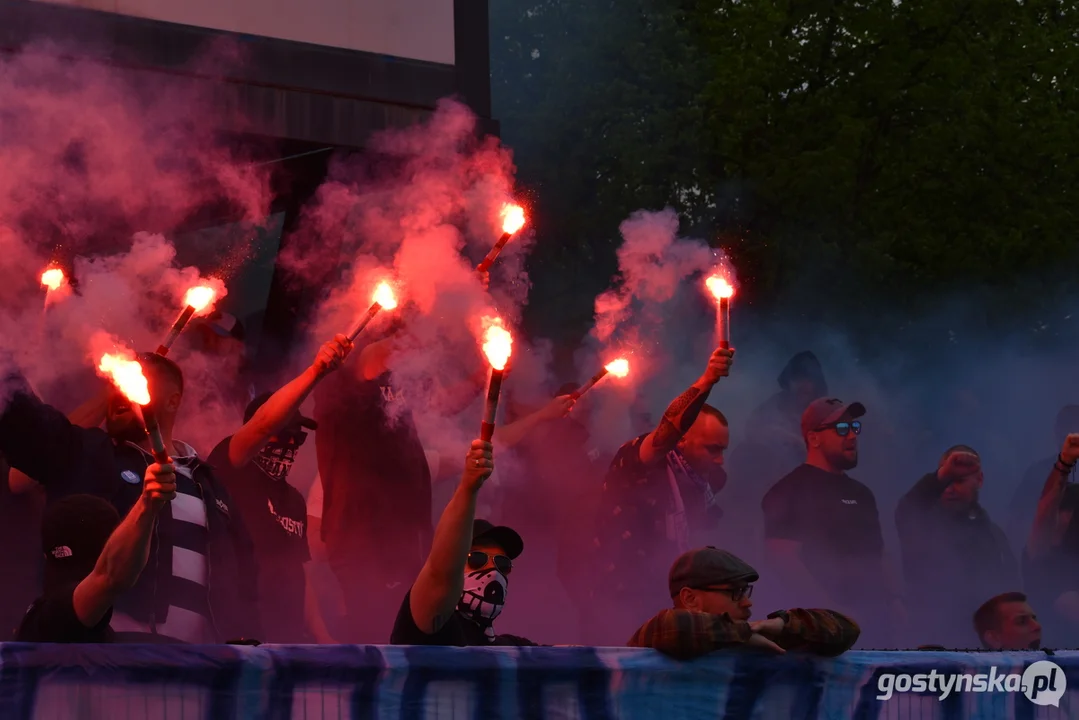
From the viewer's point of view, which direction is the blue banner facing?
toward the camera

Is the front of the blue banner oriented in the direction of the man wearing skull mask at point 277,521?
no

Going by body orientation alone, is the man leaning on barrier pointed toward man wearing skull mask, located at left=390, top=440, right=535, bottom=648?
no

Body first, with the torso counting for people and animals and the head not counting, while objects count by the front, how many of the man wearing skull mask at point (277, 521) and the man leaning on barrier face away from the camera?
0

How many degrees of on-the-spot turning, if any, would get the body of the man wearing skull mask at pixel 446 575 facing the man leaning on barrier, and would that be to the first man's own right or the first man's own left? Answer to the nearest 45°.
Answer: approximately 45° to the first man's own left

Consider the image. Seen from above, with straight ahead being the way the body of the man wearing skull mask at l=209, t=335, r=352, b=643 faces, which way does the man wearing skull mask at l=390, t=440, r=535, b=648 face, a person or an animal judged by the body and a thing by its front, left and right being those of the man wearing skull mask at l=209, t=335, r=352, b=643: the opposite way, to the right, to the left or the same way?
the same way

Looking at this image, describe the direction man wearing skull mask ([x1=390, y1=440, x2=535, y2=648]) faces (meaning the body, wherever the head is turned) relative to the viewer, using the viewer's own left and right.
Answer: facing the viewer and to the right of the viewer

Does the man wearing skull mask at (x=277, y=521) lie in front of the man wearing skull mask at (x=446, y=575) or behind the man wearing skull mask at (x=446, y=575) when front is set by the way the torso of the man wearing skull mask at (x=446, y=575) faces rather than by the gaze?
behind

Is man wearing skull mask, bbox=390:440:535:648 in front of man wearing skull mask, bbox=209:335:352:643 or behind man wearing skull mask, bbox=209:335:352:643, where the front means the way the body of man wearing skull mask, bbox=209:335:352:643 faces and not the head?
in front

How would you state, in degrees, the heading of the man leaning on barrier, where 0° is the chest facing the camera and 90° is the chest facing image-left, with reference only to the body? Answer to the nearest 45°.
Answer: approximately 315°

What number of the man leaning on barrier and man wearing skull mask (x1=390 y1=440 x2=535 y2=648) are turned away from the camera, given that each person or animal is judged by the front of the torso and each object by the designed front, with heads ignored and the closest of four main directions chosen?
0

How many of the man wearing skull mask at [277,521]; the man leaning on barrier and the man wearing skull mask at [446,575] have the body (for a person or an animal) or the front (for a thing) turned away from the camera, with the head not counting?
0
